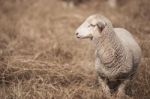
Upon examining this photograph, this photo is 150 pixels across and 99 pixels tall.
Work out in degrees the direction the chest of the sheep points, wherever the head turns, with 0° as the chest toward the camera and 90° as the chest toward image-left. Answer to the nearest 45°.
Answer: approximately 45°
